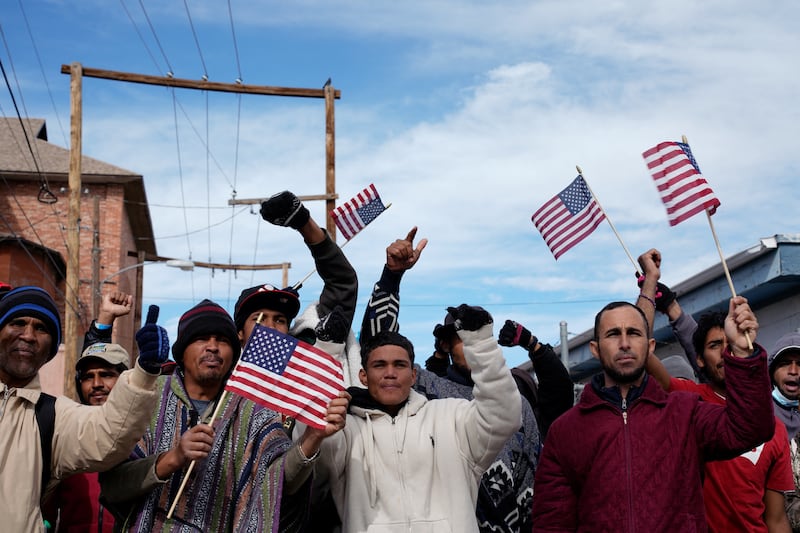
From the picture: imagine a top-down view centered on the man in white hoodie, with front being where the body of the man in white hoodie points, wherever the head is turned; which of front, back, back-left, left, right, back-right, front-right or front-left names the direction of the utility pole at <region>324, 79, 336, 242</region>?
back

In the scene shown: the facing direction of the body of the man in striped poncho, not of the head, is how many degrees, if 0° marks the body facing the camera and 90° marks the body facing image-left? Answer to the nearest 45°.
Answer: approximately 0°

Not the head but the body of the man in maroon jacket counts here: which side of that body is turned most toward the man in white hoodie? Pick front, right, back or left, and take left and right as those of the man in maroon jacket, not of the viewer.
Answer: right

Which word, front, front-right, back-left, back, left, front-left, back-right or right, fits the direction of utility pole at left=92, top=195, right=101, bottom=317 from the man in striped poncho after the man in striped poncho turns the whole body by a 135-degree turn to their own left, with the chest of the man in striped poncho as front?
front-left

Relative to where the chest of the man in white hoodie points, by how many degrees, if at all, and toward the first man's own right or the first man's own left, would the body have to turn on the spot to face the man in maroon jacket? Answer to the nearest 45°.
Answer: approximately 90° to the first man's own left

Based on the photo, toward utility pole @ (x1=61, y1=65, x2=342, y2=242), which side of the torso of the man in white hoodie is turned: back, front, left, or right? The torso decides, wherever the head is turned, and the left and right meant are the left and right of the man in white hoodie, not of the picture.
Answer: back

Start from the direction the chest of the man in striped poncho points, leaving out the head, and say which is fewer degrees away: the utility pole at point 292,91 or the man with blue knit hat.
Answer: the man with blue knit hat

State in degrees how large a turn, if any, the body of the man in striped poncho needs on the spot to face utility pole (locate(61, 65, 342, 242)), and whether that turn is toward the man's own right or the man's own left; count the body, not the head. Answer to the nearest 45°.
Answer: approximately 180°

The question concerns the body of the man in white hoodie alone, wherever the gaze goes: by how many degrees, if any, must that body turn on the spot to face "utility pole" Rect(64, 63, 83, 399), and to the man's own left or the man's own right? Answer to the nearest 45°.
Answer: approximately 135° to the man's own right

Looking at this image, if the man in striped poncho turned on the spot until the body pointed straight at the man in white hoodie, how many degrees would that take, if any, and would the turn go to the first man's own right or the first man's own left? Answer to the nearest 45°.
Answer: approximately 90° to the first man's own left

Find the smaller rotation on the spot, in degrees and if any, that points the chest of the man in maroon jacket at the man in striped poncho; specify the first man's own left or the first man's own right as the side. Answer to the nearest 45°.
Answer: approximately 90° to the first man's own right
